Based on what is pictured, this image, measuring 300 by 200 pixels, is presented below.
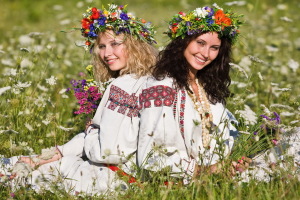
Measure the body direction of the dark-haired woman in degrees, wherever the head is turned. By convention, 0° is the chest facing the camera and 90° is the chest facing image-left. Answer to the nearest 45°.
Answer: approximately 315°

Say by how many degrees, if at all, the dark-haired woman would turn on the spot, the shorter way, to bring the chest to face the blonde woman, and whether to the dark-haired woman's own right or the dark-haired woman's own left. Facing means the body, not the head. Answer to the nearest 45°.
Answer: approximately 135° to the dark-haired woman's own right
